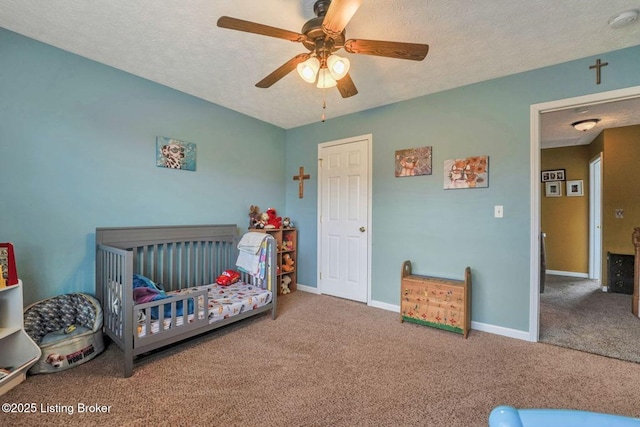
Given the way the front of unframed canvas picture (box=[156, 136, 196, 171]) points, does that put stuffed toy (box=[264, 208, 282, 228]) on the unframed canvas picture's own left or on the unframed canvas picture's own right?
on the unframed canvas picture's own left

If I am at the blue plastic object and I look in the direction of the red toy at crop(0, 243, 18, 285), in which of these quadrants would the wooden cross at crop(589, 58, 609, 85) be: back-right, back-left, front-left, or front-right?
back-right

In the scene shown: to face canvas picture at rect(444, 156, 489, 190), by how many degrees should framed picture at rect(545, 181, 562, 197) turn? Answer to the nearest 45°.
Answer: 0° — it already faces it

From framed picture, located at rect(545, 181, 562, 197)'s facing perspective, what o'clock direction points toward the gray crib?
The gray crib is roughly at 1 o'clock from the framed picture.
